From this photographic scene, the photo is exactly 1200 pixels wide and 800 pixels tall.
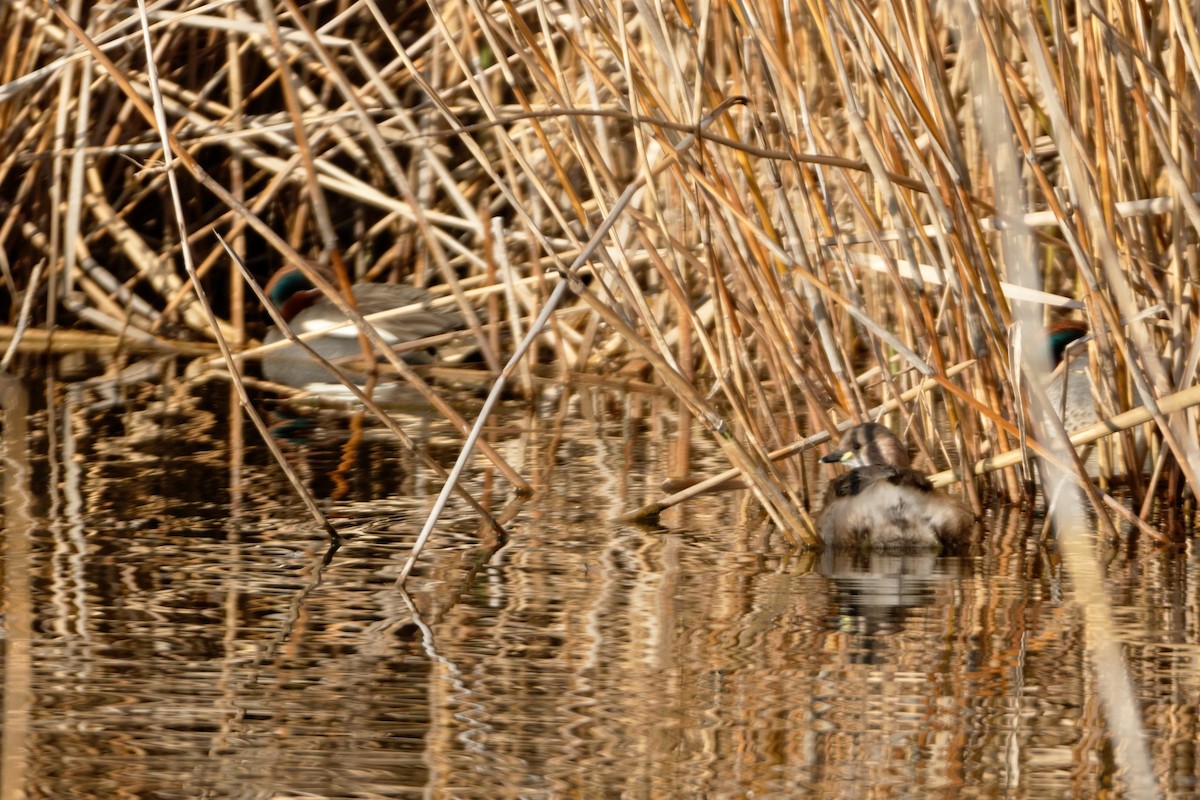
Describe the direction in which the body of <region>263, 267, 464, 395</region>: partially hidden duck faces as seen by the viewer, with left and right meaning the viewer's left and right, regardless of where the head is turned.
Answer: facing to the left of the viewer

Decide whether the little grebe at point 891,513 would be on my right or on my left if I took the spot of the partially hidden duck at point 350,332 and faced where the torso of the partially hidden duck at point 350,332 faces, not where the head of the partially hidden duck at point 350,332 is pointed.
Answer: on my left
